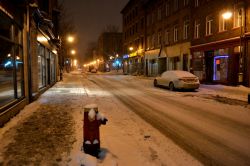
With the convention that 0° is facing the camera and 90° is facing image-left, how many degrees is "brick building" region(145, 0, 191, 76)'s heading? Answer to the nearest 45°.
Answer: approximately 45°

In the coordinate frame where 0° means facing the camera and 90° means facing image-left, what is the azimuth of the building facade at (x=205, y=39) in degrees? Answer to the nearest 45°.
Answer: approximately 45°

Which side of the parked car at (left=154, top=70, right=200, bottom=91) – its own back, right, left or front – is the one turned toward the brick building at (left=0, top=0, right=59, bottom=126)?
left

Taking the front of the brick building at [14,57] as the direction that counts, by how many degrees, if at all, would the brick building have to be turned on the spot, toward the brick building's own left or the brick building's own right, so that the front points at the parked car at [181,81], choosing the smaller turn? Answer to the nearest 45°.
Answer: approximately 45° to the brick building's own left

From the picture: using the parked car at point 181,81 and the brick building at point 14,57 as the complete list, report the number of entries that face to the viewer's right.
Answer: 1

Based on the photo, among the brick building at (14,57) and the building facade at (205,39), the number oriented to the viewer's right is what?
1

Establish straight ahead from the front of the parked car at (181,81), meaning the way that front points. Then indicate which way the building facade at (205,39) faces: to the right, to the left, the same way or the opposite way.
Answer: to the left

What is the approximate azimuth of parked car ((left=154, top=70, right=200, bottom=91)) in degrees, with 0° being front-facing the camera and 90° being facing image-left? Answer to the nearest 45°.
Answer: approximately 135°

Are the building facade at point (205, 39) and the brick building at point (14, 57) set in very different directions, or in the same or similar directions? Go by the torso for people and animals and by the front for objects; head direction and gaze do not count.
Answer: very different directions

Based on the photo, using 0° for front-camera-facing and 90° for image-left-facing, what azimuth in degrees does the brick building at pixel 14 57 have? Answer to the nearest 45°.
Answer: approximately 270°

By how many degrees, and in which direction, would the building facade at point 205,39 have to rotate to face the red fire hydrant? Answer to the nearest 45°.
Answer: approximately 45° to its left

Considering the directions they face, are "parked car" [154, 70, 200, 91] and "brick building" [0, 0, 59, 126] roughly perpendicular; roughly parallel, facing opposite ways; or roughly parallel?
roughly perpendicular

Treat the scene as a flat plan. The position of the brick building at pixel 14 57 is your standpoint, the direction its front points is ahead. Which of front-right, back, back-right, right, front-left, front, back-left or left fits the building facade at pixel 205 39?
front-left
